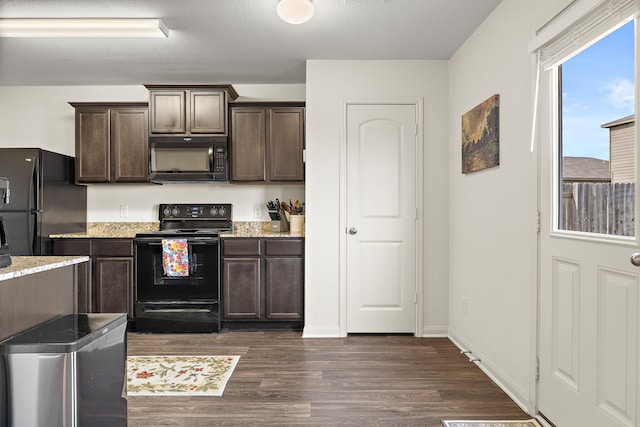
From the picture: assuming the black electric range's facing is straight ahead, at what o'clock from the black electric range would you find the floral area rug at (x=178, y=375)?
The floral area rug is roughly at 12 o'clock from the black electric range.

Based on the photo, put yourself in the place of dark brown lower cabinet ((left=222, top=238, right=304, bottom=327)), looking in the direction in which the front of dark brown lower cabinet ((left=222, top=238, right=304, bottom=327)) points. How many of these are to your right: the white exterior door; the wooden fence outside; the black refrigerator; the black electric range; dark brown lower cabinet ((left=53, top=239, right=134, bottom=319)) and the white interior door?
3

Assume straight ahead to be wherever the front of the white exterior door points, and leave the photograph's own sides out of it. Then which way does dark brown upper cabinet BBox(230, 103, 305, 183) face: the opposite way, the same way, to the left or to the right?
to the left

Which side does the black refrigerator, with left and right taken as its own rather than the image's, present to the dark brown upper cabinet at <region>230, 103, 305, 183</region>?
left

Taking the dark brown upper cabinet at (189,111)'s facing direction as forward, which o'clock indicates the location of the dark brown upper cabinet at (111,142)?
the dark brown upper cabinet at (111,142) is roughly at 4 o'clock from the dark brown upper cabinet at (189,111).

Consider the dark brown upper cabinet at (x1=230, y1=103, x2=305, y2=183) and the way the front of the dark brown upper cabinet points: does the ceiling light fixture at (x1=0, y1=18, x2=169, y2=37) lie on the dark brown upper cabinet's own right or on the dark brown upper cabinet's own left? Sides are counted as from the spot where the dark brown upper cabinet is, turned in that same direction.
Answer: on the dark brown upper cabinet's own right
